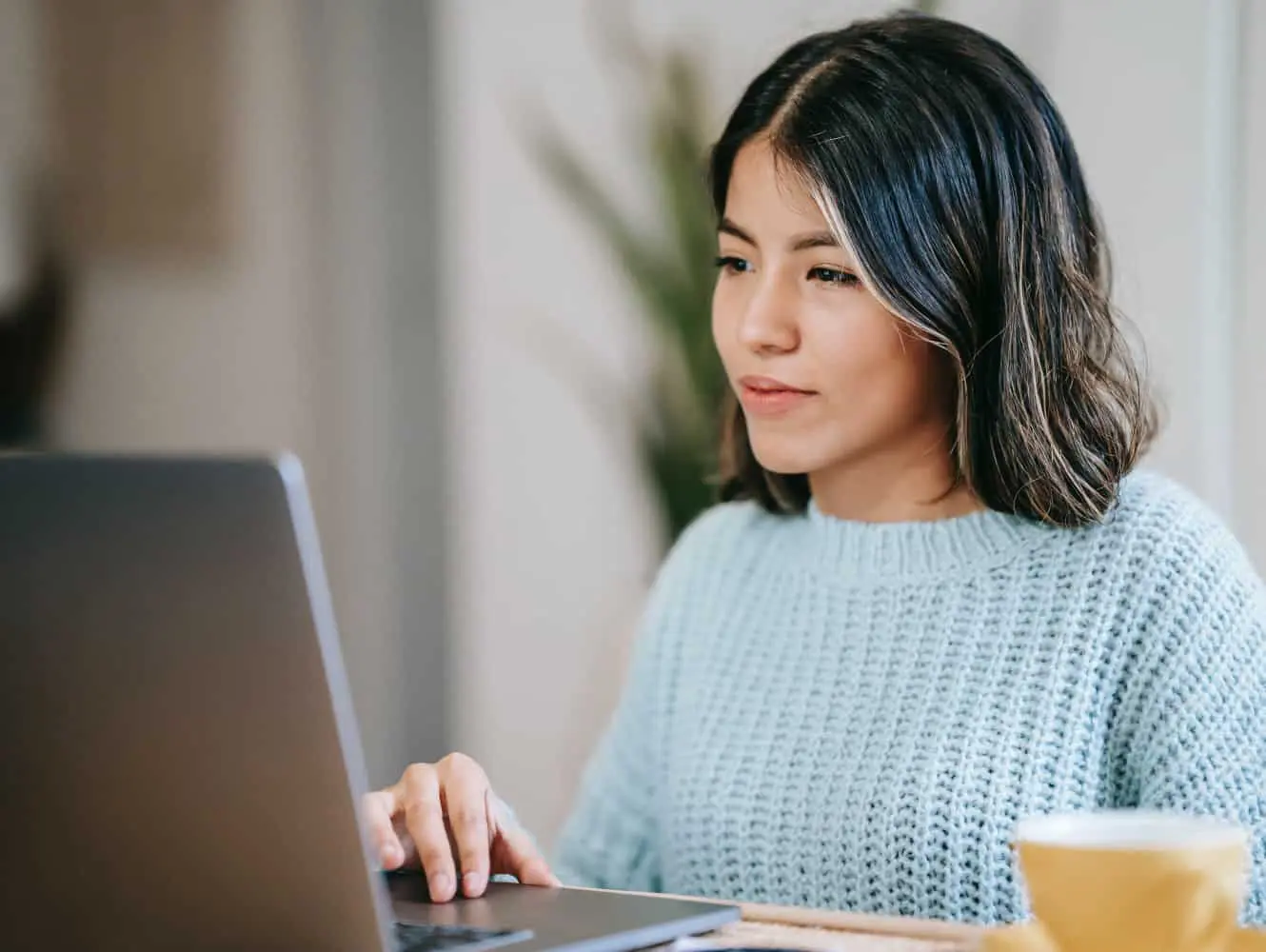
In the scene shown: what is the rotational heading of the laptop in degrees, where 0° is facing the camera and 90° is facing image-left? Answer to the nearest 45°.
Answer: approximately 225°

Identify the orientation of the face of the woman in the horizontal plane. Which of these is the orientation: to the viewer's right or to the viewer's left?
to the viewer's left

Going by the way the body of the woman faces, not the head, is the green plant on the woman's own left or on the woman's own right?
on the woman's own right

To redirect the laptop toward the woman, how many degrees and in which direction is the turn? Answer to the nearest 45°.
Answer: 0° — it already faces them

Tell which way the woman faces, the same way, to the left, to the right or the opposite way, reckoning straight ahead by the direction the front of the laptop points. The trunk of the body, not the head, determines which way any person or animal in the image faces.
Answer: the opposite way

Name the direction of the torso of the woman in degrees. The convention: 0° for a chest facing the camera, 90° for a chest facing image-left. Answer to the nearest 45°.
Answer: approximately 45°
